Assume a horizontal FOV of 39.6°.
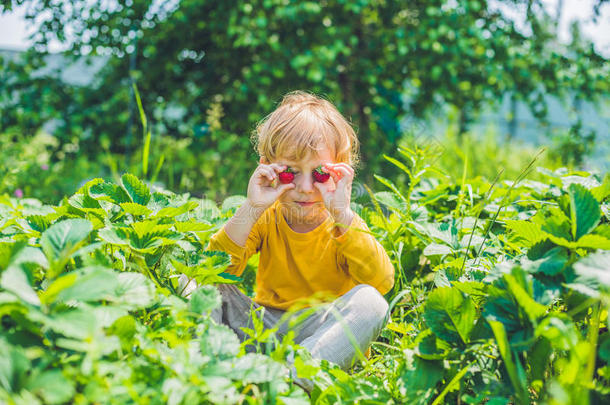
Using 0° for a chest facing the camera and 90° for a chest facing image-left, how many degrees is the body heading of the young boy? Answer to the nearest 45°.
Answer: approximately 0°

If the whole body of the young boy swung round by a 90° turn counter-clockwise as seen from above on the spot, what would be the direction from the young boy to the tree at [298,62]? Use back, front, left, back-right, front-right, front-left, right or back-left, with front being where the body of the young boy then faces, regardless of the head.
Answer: left
